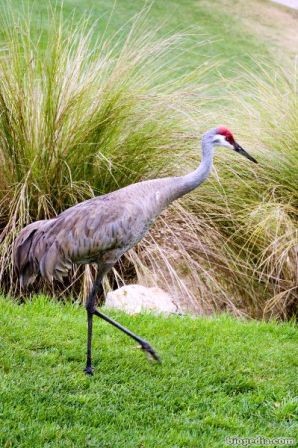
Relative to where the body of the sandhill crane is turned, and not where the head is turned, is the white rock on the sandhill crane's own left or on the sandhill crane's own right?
on the sandhill crane's own left

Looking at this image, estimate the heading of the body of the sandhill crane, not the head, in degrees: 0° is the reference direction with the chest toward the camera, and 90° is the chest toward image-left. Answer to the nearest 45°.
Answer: approximately 270°
